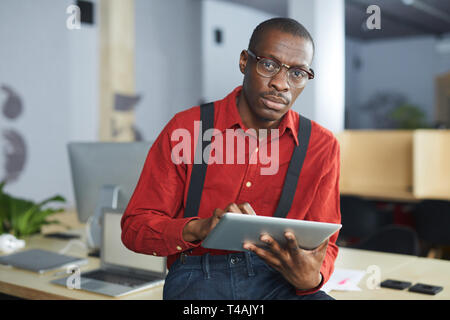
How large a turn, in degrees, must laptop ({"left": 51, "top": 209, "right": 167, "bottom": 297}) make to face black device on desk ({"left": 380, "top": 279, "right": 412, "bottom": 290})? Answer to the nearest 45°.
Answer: approximately 135° to its left

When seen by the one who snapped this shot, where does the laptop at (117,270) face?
facing the viewer and to the left of the viewer

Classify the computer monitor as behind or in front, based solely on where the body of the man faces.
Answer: behind

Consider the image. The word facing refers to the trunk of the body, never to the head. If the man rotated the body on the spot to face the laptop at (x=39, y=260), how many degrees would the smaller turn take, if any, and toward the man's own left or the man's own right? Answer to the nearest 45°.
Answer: approximately 135° to the man's own right

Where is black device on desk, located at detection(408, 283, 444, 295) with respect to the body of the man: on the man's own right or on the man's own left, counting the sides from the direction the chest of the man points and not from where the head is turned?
on the man's own left

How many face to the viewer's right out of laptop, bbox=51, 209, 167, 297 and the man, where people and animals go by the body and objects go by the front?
0

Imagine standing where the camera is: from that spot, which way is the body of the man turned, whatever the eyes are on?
toward the camera

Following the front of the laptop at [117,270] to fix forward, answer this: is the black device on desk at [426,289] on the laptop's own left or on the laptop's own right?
on the laptop's own left

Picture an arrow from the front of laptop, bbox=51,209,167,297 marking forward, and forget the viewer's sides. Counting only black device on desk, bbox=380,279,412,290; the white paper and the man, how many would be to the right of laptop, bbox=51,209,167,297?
0
